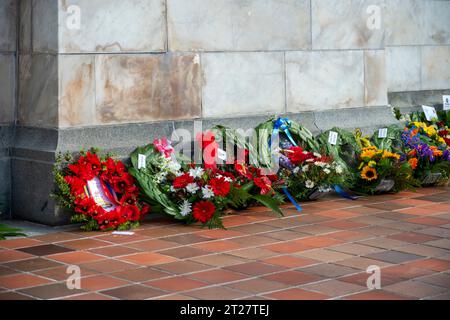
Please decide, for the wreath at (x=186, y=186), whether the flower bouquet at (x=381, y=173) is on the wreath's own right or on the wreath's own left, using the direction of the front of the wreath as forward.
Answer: on the wreath's own left

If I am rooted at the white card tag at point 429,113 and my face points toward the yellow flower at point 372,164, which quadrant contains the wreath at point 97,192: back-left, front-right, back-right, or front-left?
front-right

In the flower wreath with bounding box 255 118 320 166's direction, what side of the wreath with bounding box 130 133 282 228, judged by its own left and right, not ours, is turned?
left

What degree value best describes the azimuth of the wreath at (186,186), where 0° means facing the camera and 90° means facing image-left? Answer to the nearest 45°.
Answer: approximately 315°

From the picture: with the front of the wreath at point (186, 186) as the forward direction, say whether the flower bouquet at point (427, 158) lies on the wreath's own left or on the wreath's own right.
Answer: on the wreath's own left

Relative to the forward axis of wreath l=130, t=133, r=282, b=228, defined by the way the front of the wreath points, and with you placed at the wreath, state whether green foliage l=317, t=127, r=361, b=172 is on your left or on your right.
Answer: on your left

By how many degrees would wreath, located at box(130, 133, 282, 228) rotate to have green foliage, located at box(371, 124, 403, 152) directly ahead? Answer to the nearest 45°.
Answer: approximately 90° to its left

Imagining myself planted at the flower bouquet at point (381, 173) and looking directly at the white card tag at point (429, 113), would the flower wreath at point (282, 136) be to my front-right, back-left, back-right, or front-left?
back-left
